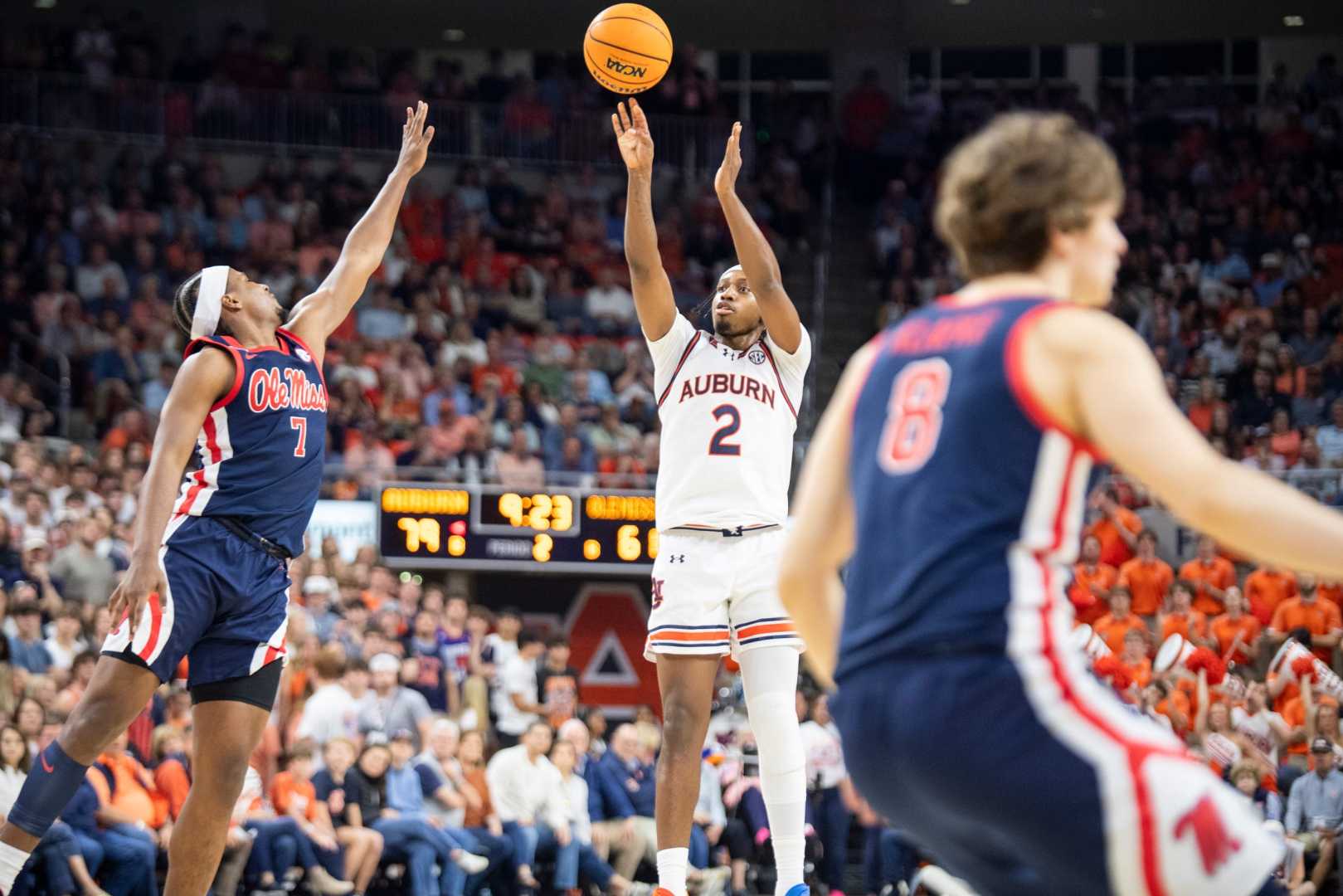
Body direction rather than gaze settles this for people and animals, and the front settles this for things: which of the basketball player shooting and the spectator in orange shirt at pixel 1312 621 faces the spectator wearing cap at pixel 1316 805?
the spectator in orange shirt

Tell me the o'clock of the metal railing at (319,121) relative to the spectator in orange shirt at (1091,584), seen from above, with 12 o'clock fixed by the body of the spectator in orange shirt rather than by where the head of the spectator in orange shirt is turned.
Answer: The metal railing is roughly at 4 o'clock from the spectator in orange shirt.

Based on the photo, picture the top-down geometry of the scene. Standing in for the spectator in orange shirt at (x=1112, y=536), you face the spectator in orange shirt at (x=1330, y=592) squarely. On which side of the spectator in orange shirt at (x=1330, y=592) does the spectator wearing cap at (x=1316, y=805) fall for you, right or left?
right

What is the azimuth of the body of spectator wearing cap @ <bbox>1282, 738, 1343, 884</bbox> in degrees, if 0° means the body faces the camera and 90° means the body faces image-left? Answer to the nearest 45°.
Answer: approximately 0°

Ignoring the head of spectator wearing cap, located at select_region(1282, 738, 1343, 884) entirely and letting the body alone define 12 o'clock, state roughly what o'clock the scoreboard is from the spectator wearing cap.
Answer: The scoreboard is roughly at 3 o'clock from the spectator wearing cap.
